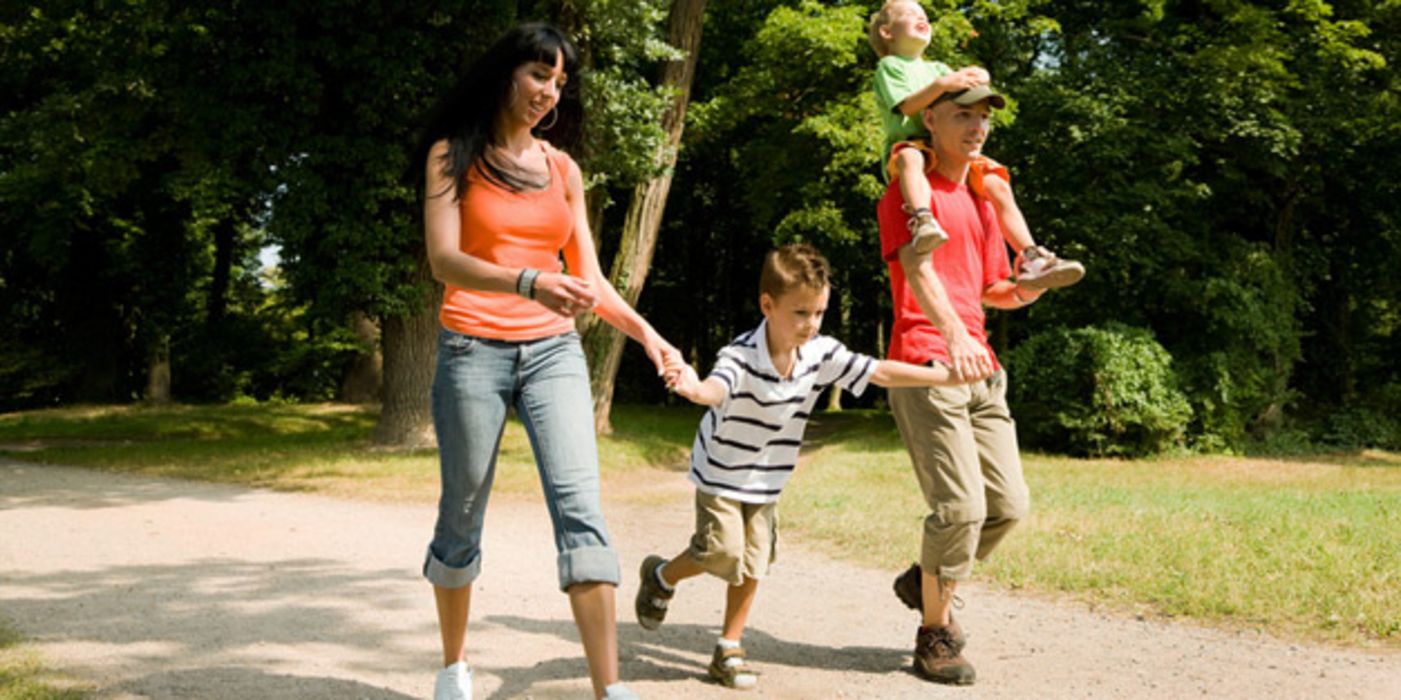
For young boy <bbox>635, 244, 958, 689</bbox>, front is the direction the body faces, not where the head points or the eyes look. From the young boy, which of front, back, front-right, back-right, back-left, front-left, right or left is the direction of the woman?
right

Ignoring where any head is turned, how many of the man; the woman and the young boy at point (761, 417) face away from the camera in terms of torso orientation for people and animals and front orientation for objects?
0

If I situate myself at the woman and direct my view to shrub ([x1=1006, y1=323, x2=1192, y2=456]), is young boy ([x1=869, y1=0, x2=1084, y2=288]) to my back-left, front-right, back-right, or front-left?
front-right

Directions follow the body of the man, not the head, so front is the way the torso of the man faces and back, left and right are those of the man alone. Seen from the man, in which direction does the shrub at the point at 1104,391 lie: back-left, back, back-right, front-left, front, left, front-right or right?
back-left

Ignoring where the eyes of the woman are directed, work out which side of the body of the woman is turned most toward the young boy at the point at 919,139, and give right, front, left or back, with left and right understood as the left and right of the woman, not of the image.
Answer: left

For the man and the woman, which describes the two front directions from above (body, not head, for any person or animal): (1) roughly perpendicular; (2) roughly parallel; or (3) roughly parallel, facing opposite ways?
roughly parallel

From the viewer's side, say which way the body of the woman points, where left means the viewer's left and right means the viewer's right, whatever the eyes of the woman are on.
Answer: facing the viewer and to the right of the viewer

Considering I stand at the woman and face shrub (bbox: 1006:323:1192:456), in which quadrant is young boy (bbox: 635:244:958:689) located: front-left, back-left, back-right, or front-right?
front-right

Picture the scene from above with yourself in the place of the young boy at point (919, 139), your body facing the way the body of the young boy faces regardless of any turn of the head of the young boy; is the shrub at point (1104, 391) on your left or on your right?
on your left

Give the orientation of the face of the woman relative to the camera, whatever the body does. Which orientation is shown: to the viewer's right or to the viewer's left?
to the viewer's right

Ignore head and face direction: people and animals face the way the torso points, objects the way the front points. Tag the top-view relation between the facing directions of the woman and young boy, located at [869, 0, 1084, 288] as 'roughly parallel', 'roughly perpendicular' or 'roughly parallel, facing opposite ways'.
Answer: roughly parallel

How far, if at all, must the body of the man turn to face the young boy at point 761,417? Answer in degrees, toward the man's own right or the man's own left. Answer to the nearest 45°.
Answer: approximately 90° to the man's own right
